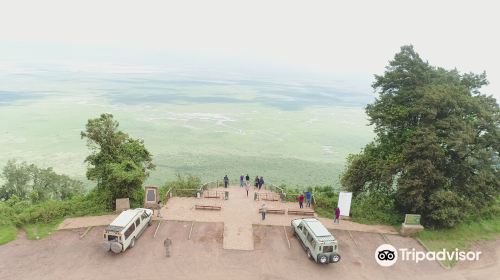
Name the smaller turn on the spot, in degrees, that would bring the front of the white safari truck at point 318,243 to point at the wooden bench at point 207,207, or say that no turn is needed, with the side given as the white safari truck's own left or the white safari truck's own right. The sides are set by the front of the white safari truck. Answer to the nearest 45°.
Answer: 0° — it already faces it

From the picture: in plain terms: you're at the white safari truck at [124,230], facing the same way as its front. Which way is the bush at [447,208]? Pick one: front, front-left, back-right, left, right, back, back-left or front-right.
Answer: front-right

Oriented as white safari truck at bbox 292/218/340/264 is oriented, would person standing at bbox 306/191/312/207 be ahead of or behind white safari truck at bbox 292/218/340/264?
ahead

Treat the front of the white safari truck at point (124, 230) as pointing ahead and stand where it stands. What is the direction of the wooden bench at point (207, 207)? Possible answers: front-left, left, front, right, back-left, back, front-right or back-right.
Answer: front

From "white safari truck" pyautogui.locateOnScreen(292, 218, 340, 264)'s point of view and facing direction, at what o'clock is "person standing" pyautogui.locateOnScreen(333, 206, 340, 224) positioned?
The person standing is roughly at 2 o'clock from the white safari truck.

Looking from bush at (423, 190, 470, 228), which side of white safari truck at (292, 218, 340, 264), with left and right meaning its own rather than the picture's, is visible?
right

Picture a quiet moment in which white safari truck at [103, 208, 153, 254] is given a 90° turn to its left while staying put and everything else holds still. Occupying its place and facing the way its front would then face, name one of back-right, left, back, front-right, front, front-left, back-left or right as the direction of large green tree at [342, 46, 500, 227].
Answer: back-right
